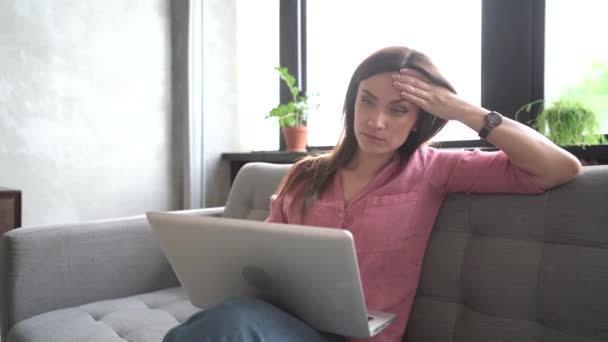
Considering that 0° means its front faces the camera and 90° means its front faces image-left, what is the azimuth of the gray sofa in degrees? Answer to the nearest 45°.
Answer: approximately 45°

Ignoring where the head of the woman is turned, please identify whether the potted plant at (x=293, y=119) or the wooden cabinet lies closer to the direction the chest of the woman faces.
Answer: the wooden cabinet

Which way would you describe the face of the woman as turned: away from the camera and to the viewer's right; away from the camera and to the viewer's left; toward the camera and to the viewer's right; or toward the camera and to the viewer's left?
toward the camera and to the viewer's left

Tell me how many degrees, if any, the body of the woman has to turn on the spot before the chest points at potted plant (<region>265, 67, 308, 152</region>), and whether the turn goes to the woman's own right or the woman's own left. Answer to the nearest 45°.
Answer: approximately 135° to the woman's own right

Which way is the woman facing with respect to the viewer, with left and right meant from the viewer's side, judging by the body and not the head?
facing the viewer and to the left of the viewer

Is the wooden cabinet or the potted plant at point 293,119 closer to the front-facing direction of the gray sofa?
the wooden cabinet

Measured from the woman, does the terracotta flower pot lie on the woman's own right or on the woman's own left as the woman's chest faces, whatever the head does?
on the woman's own right

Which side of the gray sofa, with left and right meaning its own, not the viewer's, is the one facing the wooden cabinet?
right
